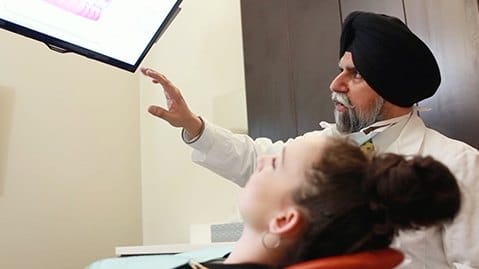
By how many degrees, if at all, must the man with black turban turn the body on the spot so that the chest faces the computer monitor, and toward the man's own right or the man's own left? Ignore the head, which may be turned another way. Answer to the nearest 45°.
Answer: approximately 45° to the man's own right

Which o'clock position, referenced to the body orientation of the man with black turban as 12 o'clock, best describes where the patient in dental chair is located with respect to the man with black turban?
The patient in dental chair is roughly at 11 o'clock from the man with black turban.

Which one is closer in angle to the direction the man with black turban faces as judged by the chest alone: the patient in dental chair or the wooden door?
the patient in dental chair

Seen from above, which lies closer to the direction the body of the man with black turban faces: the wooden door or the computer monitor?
the computer monitor

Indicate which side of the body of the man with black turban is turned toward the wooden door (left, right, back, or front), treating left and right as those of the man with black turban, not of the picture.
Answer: right

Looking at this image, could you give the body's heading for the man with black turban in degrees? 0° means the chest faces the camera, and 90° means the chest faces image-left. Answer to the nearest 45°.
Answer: approximately 45°

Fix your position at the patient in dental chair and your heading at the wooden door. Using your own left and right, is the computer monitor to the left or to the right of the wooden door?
left
